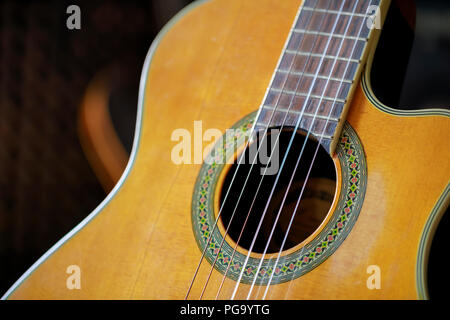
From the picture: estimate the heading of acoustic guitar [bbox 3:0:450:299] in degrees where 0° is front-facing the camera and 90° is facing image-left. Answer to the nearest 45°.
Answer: approximately 0°
